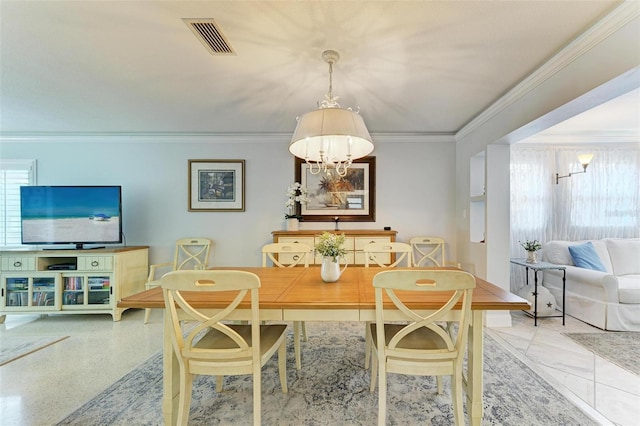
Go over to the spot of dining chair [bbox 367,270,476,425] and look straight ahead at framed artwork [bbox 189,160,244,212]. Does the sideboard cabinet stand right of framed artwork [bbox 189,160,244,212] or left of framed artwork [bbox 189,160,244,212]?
right

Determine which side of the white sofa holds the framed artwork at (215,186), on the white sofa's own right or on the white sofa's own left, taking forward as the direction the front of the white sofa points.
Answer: on the white sofa's own right

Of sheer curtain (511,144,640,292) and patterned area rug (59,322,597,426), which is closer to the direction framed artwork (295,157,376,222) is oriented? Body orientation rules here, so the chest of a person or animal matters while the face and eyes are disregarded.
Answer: the patterned area rug

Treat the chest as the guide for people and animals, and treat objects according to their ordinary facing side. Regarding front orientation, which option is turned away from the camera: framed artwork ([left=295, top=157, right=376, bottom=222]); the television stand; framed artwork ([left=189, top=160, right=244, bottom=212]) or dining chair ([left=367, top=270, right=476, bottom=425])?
the dining chair

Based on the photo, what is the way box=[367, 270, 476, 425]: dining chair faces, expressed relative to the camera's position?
facing away from the viewer

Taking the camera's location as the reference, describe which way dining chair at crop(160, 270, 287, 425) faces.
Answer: facing away from the viewer and to the right of the viewer

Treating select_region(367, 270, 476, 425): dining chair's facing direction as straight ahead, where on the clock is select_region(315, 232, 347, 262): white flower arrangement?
The white flower arrangement is roughly at 10 o'clock from the dining chair.

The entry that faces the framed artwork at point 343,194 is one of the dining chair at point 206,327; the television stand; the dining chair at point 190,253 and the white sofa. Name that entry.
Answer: the dining chair at point 206,327

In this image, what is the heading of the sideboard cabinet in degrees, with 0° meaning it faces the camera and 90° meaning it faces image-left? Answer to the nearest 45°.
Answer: approximately 0°

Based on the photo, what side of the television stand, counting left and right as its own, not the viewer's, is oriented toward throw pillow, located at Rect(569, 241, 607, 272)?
left
